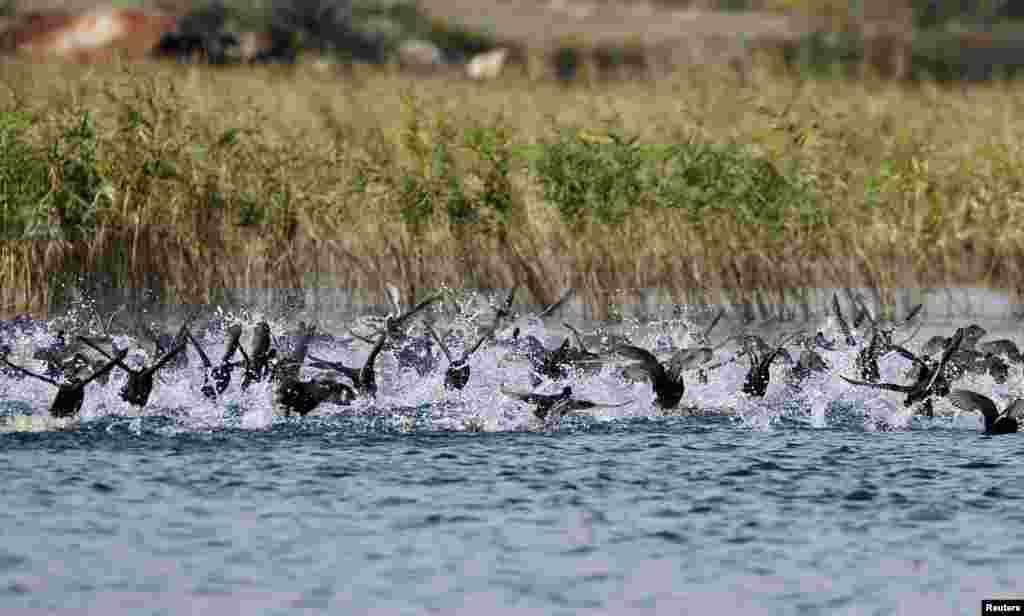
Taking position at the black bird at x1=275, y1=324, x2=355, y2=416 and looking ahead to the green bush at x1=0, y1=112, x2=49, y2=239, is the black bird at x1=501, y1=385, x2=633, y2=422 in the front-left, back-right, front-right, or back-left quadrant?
back-right

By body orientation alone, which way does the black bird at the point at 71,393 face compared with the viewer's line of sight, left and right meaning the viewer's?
facing away from the viewer

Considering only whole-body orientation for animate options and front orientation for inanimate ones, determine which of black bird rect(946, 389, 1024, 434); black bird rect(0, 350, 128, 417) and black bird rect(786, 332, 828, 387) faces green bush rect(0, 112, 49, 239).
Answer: black bird rect(0, 350, 128, 417)

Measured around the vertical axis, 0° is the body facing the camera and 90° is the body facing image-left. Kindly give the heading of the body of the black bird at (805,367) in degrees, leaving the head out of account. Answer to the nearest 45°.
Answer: approximately 225°

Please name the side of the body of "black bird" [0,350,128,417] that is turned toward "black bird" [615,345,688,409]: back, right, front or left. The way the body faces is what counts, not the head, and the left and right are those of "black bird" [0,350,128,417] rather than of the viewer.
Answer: right

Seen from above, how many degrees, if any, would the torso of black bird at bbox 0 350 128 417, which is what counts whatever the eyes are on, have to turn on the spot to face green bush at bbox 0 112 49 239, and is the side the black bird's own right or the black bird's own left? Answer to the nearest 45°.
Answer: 0° — it already faces it

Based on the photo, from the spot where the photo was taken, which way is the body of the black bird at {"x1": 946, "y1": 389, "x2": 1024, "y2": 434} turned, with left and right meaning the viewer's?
facing to the right of the viewer
